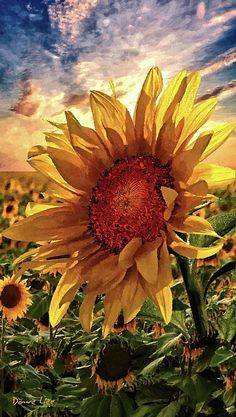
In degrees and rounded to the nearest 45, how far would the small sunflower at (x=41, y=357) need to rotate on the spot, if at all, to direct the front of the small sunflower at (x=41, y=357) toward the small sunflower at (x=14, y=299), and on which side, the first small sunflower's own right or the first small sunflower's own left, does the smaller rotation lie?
approximately 180°

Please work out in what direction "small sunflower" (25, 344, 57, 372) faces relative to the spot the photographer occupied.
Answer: facing the viewer

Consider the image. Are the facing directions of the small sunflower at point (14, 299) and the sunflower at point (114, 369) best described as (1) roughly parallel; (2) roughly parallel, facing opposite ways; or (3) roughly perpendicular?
roughly parallel

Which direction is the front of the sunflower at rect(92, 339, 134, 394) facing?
toward the camera

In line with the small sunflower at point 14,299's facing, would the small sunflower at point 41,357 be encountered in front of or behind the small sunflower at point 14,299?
in front

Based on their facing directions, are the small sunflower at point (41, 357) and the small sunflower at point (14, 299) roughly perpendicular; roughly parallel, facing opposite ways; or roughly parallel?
roughly parallel

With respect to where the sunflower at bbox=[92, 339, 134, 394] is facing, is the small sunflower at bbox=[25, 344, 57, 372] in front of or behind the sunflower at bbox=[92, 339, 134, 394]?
behind

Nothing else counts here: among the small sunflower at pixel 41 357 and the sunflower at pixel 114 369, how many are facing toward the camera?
2

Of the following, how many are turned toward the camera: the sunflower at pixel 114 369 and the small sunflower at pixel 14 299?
2

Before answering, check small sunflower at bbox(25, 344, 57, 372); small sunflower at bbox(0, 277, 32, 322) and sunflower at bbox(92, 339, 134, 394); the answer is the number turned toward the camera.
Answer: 3
